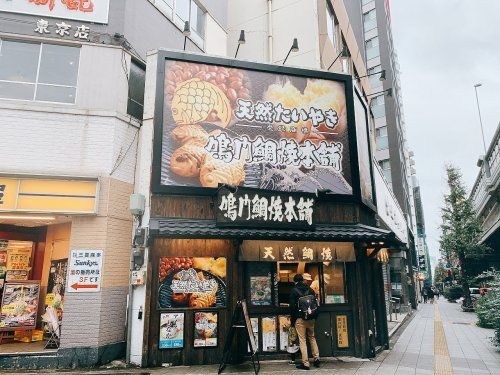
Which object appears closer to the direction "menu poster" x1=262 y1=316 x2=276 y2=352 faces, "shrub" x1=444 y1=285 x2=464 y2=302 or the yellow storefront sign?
the yellow storefront sign

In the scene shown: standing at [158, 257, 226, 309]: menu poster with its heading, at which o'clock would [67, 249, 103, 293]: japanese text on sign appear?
The japanese text on sign is roughly at 3 o'clock from the menu poster.

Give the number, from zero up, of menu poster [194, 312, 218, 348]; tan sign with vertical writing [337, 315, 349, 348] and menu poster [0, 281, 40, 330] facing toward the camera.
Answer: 3

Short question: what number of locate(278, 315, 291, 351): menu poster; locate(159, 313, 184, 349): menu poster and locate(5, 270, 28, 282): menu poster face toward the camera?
3

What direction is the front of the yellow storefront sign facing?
toward the camera

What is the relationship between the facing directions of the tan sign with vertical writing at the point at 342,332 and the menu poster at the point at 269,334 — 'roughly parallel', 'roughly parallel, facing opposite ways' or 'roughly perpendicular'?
roughly parallel

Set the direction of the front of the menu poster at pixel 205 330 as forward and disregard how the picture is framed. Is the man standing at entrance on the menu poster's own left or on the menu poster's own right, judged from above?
on the menu poster's own left

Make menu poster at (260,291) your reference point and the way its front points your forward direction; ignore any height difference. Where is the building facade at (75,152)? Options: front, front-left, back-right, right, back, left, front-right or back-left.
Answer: right

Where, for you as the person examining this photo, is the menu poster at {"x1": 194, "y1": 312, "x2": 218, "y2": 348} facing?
facing the viewer

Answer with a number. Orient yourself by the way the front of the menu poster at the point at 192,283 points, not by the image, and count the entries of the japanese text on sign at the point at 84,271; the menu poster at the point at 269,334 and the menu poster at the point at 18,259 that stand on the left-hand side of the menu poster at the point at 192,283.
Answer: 1
